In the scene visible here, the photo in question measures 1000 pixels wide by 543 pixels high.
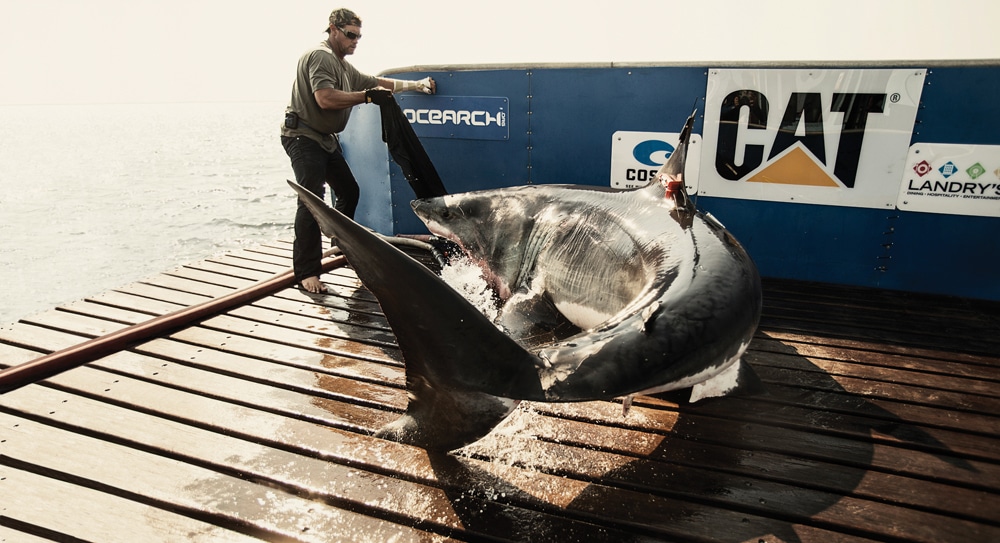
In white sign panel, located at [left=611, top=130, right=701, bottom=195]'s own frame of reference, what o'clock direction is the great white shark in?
The great white shark is roughly at 12 o'clock from the white sign panel.

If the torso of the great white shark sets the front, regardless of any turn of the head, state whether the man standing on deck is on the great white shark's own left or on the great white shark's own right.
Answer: on the great white shark's own right

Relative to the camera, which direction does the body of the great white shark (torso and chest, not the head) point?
to the viewer's left

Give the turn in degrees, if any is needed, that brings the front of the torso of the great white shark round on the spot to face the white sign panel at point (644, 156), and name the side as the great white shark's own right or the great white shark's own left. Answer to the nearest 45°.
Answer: approximately 90° to the great white shark's own right

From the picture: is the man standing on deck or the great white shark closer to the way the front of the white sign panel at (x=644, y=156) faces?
the great white shark

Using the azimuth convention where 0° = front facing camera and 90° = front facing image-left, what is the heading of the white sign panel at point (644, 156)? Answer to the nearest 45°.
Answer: approximately 0°

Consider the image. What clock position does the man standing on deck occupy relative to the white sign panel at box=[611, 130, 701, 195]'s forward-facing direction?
The man standing on deck is roughly at 2 o'clock from the white sign panel.

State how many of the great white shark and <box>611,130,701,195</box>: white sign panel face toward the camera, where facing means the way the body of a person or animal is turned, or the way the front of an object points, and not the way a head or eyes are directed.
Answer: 1

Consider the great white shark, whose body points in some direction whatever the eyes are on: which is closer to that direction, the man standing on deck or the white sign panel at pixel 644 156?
the man standing on deck

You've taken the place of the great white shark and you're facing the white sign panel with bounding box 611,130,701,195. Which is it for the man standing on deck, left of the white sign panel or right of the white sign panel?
left

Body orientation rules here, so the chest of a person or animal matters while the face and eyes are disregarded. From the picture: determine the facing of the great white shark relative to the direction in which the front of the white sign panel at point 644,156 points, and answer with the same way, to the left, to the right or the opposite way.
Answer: to the right
